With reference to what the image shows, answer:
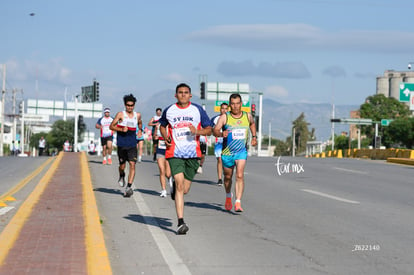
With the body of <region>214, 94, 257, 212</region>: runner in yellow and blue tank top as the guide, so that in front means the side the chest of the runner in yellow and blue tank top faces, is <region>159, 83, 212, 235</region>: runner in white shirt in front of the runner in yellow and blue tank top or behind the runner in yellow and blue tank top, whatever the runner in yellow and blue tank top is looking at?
in front

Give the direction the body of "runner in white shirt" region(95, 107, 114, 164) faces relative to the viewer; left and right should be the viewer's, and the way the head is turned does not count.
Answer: facing the viewer

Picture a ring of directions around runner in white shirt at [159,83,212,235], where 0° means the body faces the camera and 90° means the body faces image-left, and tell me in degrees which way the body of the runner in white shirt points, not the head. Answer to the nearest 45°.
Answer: approximately 0°

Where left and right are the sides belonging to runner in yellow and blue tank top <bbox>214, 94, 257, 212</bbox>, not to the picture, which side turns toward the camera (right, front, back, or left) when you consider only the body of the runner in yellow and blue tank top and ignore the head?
front

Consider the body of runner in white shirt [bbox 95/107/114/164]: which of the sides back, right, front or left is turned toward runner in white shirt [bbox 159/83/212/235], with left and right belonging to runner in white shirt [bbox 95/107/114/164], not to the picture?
front

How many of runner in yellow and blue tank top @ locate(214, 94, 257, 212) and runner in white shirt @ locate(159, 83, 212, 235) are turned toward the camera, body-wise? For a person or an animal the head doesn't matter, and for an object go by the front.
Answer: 2

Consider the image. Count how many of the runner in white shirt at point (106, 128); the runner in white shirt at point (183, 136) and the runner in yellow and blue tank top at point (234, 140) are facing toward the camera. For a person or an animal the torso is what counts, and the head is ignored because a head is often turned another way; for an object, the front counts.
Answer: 3

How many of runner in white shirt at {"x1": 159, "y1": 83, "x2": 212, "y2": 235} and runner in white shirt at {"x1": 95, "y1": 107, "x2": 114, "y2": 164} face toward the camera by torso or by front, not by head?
2

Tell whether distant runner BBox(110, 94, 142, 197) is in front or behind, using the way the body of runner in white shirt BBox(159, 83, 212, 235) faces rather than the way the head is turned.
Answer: behind

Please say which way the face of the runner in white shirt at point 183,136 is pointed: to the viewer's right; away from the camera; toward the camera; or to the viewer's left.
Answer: toward the camera

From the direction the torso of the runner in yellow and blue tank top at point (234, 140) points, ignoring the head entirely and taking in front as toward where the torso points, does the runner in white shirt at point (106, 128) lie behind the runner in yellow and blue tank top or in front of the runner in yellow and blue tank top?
behind

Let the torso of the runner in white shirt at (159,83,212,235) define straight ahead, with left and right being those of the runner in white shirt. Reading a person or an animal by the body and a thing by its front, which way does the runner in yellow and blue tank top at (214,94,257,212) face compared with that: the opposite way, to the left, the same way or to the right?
the same way

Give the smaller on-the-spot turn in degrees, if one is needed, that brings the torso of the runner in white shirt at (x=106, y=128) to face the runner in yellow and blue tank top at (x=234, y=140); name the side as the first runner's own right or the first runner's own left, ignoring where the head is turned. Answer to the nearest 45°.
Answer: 0° — they already face them

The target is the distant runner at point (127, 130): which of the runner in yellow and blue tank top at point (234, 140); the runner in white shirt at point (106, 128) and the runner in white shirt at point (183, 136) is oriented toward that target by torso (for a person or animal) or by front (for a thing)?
the runner in white shirt at point (106, 128)

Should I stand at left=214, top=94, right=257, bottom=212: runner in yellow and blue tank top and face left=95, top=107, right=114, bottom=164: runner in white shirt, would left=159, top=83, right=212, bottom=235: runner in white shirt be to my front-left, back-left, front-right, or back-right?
back-left

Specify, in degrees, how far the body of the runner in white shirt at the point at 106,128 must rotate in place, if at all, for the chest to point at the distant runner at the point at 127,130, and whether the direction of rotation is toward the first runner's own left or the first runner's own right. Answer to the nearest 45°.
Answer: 0° — they already face them

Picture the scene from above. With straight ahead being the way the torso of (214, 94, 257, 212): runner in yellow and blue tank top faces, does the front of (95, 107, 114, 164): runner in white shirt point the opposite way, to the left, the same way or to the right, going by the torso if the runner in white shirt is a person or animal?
the same way
